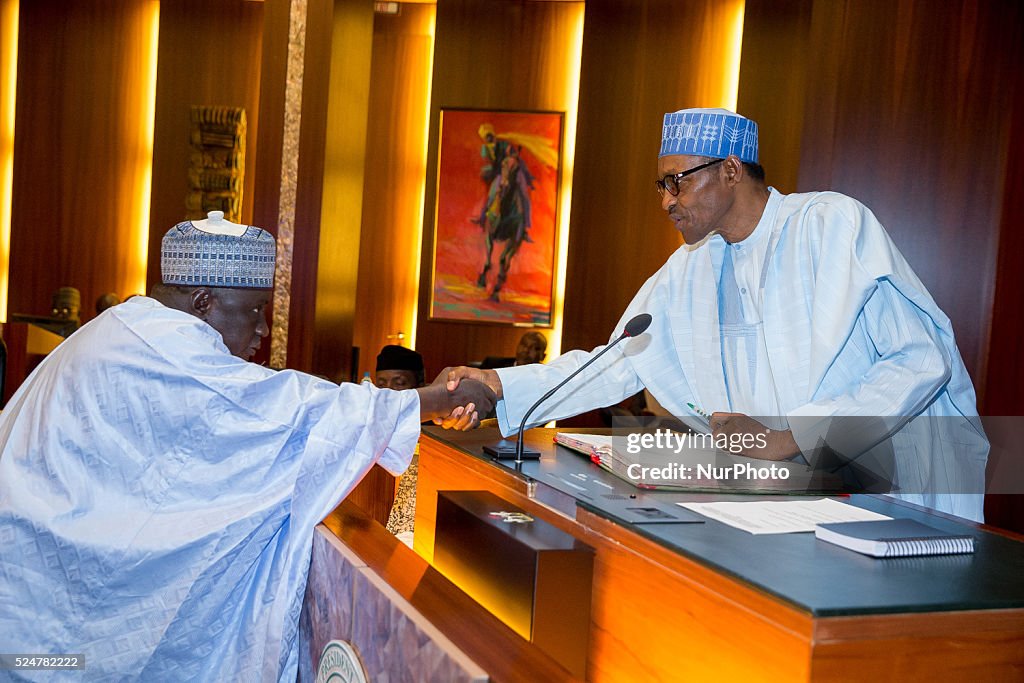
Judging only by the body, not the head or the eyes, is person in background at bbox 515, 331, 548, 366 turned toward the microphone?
yes

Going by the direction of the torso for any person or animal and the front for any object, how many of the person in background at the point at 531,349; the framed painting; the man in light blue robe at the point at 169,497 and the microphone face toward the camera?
2

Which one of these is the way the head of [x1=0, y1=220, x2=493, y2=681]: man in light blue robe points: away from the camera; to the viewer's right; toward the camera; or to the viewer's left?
to the viewer's right

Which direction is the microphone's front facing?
to the viewer's right

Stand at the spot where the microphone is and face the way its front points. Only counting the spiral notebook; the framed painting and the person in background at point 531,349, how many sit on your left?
2

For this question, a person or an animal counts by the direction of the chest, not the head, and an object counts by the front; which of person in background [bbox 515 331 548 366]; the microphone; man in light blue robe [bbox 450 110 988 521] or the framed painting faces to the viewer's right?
the microphone
